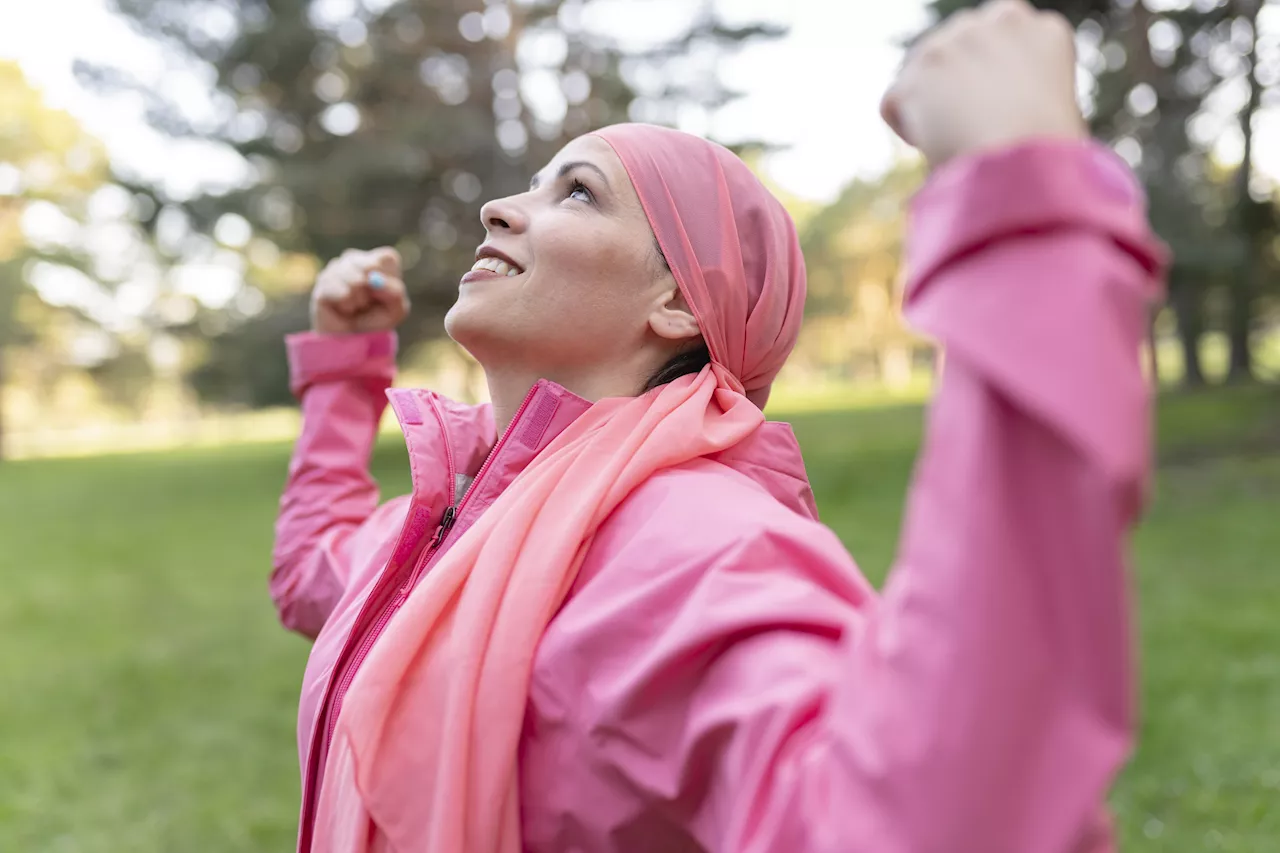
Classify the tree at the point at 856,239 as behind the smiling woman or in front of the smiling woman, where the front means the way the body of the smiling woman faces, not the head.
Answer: behind

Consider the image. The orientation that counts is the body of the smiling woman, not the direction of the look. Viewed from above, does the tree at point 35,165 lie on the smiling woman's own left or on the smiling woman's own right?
on the smiling woman's own right

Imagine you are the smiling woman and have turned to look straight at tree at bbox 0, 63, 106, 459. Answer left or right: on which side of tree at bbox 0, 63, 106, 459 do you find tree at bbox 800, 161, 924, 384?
right

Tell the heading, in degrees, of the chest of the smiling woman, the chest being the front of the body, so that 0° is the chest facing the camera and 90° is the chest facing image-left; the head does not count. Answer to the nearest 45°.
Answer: approximately 45°

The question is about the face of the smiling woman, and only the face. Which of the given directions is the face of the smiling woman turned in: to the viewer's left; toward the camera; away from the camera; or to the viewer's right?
to the viewer's left

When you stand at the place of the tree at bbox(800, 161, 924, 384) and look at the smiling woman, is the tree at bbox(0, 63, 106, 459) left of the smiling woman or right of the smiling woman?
right
